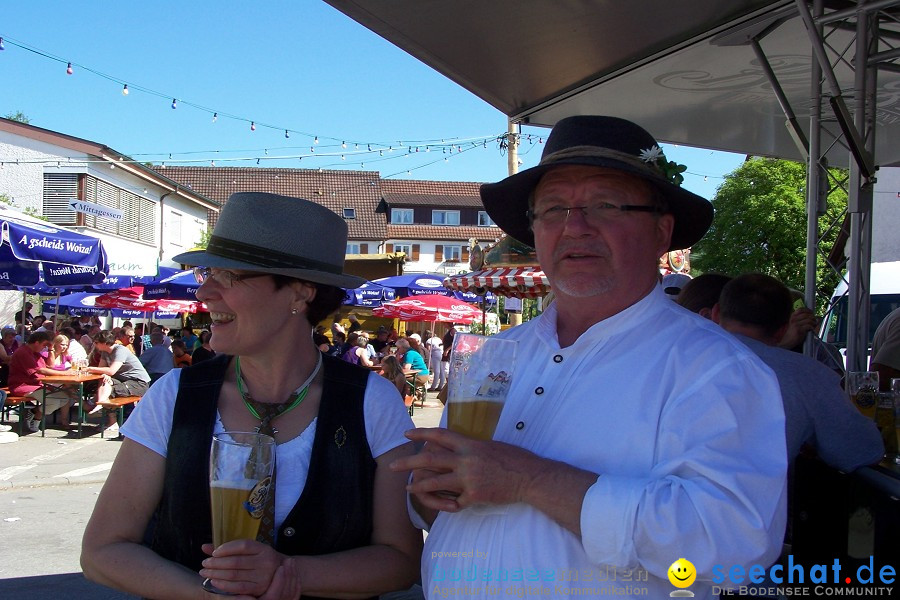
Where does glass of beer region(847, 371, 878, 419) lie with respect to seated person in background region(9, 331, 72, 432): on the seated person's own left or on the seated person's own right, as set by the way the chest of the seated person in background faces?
on the seated person's own right

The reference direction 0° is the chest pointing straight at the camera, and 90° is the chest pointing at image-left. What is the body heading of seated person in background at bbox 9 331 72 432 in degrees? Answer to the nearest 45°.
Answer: approximately 270°

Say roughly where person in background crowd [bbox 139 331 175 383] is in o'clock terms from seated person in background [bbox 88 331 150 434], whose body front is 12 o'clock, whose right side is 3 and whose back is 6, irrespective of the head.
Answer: The person in background crowd is roughly at 4 o'clock from the seated person in background.

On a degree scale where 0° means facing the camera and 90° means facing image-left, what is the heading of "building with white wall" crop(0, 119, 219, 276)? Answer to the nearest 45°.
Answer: approximately 315°

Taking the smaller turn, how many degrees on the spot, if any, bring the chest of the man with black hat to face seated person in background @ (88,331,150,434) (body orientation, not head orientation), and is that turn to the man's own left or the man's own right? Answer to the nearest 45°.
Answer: approximately 90° to the man's own right

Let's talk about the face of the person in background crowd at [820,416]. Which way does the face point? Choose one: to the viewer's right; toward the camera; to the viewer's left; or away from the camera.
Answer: away from the camera

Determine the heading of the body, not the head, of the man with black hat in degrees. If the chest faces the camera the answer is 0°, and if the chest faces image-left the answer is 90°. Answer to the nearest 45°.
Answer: approximately 45°

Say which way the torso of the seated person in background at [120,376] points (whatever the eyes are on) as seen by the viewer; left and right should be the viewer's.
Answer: facing to the left of the viewer

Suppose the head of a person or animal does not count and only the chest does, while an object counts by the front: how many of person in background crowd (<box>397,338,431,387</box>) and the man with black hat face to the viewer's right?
0

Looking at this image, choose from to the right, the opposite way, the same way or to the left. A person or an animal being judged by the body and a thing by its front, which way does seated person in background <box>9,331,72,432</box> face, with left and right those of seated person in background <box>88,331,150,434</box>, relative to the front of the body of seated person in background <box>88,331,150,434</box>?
the opposite way

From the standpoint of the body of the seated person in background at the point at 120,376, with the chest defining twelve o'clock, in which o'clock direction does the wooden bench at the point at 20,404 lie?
The wooden bench is roughly at 12 o'clock from the seated person in background.

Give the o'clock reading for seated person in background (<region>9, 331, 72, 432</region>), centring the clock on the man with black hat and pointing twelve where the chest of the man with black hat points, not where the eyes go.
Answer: The seated person in background is roughly at 3 o'clock from the man with black hat.

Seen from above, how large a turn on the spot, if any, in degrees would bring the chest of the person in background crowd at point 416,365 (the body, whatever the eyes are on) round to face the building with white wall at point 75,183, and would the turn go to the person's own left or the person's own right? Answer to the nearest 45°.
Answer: approximately 45° to the person's own right
